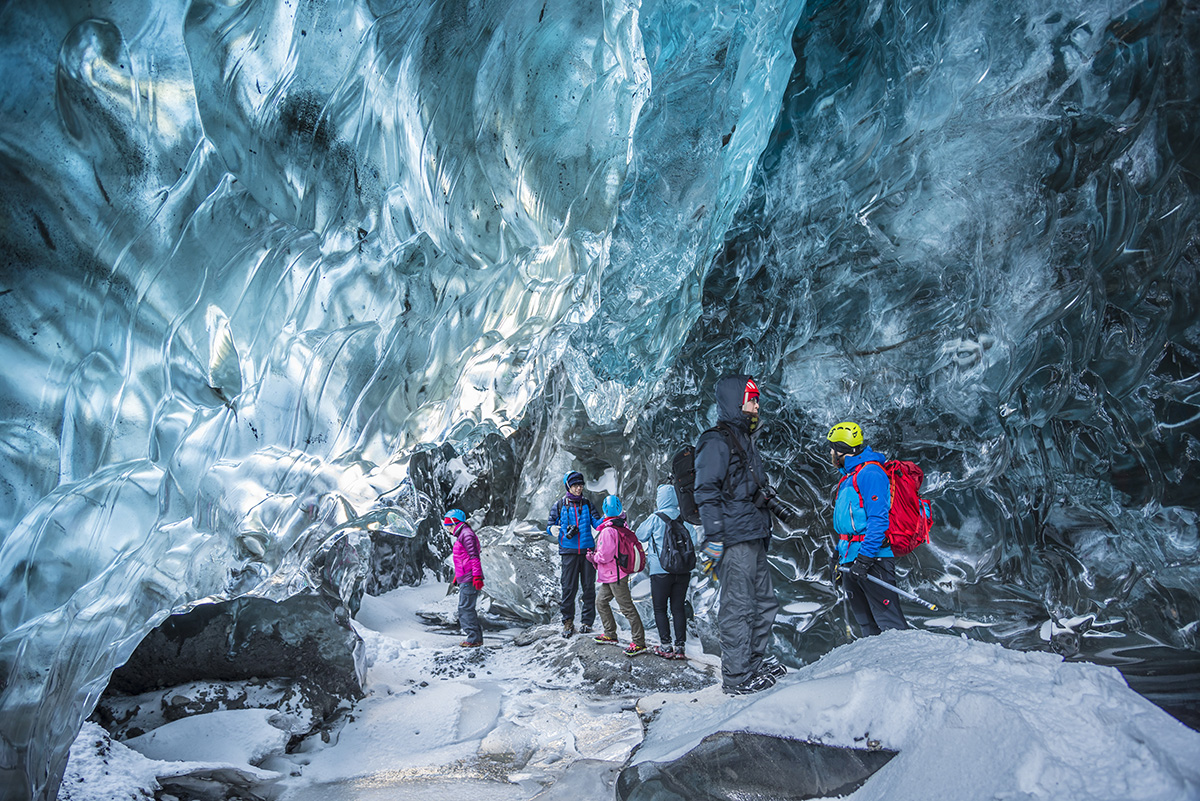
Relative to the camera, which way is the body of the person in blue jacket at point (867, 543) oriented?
to the viewer's left

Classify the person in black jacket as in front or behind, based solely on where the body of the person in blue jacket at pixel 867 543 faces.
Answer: in front

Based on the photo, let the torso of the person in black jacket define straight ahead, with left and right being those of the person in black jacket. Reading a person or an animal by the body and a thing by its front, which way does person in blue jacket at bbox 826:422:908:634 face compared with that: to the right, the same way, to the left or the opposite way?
the opposite way

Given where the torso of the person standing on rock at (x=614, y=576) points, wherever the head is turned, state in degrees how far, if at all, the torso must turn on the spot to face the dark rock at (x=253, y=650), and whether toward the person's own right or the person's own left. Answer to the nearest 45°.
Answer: approximately 45° to the person's own left

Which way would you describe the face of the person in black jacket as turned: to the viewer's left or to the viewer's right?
to the viewer's right

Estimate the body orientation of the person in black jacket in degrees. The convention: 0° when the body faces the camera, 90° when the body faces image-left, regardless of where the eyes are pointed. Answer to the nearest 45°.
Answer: approximately 270°

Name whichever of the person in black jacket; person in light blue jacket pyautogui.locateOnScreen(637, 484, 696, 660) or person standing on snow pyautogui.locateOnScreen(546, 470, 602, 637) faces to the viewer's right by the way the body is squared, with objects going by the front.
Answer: the person in black jacket
